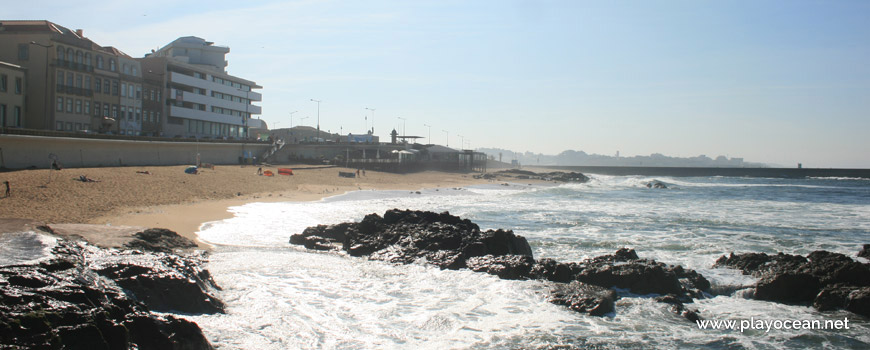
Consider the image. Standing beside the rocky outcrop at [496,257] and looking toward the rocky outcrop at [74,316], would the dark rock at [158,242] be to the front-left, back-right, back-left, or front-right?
front-right

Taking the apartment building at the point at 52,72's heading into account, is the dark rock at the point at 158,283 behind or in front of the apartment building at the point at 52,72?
in front

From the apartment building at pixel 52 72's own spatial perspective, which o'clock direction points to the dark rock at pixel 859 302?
The dark rock is roughly at 1 o'clock from the apartment building.

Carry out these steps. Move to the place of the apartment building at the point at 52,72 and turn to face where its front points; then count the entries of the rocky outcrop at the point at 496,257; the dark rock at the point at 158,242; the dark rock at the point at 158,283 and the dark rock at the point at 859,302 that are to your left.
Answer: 0

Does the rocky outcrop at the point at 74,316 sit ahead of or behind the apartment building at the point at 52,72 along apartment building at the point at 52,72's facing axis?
ahead

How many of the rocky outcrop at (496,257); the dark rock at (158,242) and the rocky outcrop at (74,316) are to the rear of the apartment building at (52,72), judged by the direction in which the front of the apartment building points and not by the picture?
0

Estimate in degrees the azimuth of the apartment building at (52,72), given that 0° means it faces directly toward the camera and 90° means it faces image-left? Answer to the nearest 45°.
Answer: approximately 315°

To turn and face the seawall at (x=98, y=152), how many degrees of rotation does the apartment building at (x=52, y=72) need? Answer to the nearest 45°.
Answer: approximately 45° to its right

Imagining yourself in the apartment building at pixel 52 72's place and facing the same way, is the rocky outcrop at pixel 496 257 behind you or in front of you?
in front

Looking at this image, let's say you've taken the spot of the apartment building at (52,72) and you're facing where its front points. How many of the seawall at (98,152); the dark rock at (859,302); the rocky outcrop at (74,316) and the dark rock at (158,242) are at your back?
0
